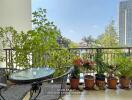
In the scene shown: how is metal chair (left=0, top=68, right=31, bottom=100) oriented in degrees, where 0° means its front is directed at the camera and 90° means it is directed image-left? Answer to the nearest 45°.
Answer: approximately 270°

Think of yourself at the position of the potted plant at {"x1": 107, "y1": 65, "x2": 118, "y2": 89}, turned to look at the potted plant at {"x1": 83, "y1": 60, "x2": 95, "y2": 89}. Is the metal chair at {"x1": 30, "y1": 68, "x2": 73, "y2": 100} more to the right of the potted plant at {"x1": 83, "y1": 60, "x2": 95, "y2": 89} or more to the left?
left

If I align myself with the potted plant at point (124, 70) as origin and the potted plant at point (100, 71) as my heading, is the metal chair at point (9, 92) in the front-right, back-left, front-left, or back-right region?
front-left

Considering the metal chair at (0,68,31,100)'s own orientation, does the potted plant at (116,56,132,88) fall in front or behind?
in front

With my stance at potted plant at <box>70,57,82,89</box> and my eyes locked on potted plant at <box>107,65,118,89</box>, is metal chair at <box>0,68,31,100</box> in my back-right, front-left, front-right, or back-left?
back-right

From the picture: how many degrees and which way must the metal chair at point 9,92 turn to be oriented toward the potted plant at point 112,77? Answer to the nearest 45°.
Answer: approximately 45° to its left

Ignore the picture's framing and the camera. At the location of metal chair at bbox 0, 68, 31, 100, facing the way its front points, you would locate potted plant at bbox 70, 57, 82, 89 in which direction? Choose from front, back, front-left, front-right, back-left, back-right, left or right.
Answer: front-left

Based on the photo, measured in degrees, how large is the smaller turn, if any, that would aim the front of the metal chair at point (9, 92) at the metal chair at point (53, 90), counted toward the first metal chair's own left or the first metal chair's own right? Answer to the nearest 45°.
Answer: approximately 45° to the first metal chair's own right
